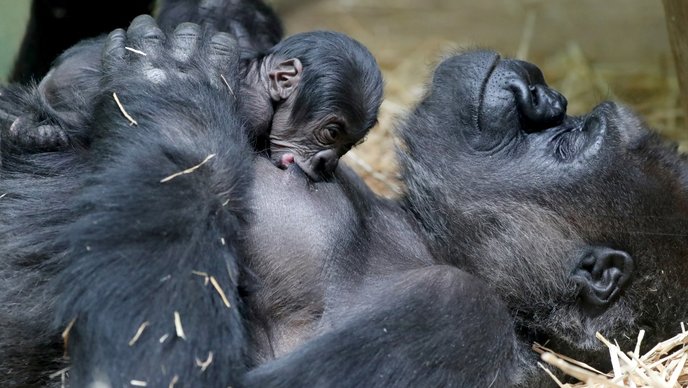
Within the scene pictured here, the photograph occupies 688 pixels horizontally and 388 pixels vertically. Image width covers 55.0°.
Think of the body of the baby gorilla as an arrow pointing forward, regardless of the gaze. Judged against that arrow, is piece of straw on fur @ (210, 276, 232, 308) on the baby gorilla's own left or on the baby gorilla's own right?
on the baby gorilla's own right
